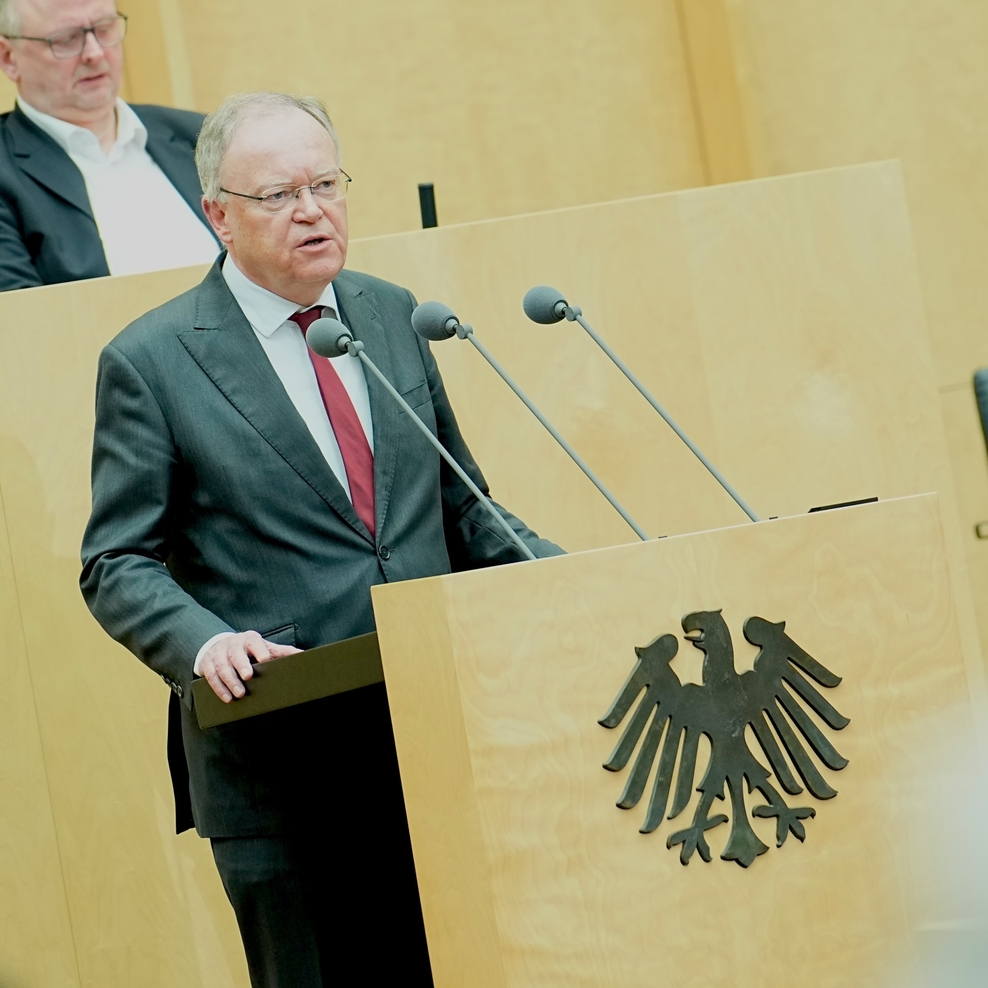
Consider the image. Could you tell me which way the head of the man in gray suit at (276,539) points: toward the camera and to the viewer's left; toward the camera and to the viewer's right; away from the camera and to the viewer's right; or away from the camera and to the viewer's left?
toward the camera and to the viewer's right

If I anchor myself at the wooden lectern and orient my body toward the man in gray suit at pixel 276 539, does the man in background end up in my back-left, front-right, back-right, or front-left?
front-right

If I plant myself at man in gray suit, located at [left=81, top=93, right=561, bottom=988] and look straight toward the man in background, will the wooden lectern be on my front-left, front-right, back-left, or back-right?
back-right

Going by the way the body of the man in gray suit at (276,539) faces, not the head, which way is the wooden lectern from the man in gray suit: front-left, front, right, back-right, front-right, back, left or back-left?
front

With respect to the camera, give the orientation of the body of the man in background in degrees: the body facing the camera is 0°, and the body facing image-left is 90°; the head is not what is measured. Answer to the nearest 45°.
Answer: approximately 315°

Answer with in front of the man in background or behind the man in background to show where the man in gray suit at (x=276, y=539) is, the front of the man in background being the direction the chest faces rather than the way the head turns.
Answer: in front

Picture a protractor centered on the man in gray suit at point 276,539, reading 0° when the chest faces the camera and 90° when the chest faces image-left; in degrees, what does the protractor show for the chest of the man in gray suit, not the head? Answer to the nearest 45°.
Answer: approximately 315°

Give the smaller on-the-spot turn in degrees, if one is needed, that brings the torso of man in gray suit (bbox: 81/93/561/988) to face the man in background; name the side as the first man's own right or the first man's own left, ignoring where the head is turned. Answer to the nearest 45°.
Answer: approximately 135° to the first man's own left

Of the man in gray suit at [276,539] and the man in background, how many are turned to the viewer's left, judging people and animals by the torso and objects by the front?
0
